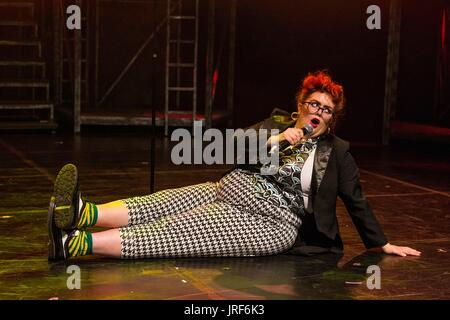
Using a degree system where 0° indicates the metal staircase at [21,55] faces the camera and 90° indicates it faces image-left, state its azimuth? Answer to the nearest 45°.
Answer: approximately 0°

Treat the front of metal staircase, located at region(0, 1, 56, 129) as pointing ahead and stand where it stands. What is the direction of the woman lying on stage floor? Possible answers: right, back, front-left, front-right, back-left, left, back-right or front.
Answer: front

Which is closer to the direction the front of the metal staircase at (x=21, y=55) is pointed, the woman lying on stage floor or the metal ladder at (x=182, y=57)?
the woman lying on stage floor

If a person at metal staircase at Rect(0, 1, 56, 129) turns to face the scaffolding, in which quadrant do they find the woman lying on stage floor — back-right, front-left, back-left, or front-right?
front-right

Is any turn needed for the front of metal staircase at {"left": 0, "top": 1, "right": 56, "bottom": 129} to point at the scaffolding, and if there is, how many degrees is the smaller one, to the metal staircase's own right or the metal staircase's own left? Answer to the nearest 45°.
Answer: approximately 45° to the metal staircase's own left

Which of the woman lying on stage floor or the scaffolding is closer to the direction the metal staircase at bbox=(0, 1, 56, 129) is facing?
the woman lying on stage floor

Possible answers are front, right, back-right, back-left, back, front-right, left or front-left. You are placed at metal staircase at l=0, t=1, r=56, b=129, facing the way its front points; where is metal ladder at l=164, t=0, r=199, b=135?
left

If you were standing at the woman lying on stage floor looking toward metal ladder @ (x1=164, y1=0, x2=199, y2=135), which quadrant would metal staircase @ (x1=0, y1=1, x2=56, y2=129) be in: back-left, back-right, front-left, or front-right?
front-left
